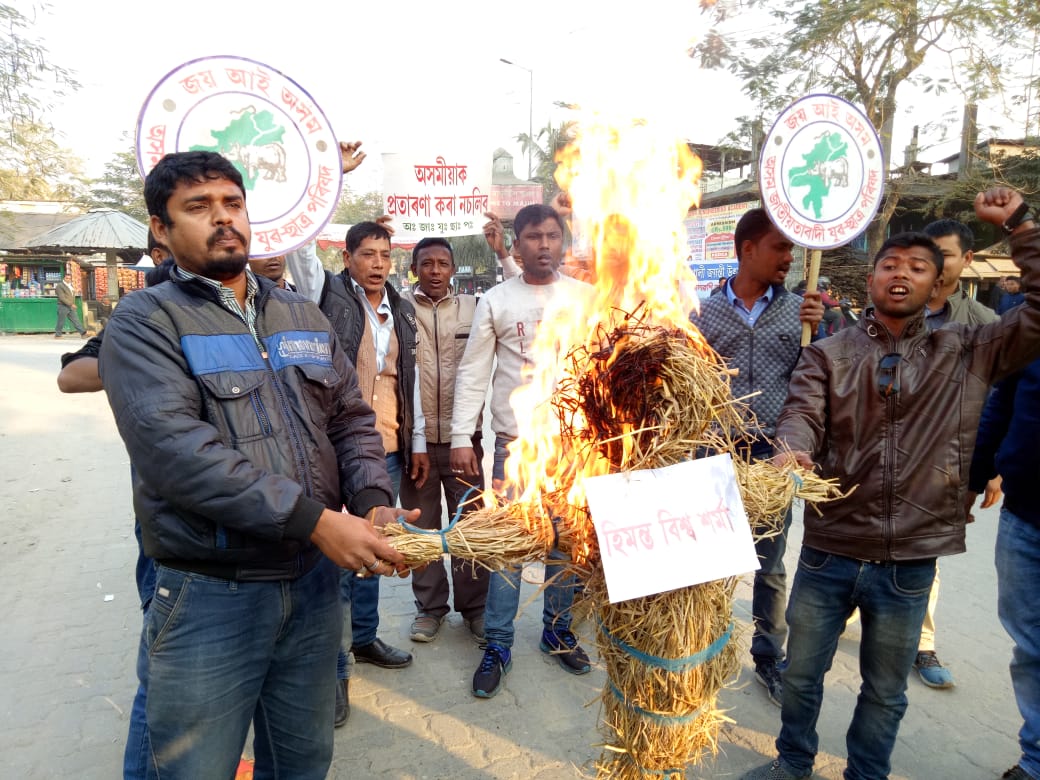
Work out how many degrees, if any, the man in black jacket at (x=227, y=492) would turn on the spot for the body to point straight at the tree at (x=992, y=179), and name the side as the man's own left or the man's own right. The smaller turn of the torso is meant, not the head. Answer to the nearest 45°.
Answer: approximately 90° to the man's own left

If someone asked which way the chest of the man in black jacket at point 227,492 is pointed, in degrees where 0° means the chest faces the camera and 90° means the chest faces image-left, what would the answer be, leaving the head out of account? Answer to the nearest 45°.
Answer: approximately 315°

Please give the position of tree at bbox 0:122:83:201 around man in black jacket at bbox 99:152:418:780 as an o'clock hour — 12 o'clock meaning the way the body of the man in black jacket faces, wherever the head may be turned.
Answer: The tree is roughly at 7 o'clock from the man in black jacket.

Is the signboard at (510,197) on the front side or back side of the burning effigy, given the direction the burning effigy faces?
on the back side

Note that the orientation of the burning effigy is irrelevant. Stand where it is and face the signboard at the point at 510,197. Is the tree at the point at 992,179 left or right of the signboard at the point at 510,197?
right

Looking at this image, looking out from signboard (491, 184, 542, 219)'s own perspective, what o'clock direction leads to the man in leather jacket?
The man in leather jacket is roughly at 12 o'clock from the signboard.

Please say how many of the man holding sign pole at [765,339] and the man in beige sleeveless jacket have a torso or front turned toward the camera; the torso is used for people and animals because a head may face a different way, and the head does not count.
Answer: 2
